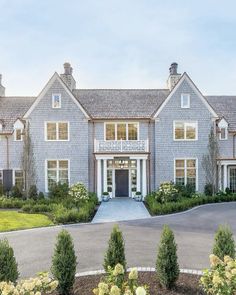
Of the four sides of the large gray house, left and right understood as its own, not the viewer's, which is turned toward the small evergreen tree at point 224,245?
front

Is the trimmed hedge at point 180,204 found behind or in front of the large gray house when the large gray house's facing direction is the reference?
in front

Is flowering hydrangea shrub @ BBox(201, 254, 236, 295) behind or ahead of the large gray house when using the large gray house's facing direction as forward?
ahead

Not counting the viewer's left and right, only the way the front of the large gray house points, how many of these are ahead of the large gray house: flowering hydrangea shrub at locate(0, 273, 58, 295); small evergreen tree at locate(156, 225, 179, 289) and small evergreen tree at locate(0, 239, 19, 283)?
3

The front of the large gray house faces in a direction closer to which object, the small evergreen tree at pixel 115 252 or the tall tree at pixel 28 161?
the small evergreen tree

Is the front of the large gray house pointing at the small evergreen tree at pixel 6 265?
yes

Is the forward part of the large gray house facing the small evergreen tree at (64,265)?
yes

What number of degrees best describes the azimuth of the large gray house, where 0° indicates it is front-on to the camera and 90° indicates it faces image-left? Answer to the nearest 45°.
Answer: approximately 0°

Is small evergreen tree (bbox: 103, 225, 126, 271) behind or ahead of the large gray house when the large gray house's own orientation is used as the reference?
ahead

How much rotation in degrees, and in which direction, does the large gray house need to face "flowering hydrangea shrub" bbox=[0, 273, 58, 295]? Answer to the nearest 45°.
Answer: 0° — it already faces it
